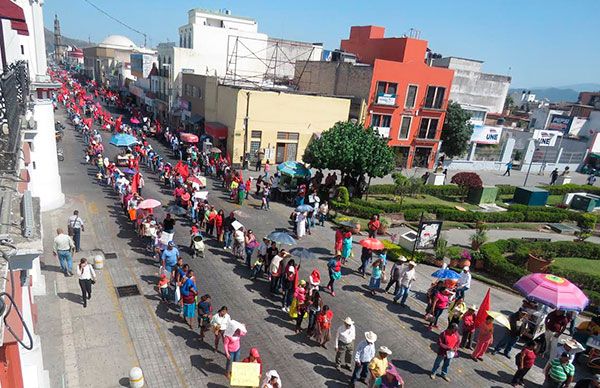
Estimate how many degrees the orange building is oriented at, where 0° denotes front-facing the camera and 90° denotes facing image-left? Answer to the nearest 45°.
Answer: approximately 0°

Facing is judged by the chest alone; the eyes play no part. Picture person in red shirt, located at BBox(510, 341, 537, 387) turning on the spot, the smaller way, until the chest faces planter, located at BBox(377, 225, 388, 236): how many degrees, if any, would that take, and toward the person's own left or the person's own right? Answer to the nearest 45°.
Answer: approximately 180°

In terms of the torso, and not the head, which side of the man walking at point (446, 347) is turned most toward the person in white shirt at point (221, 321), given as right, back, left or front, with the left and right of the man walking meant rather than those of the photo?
right

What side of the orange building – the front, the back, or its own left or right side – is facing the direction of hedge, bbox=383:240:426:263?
front

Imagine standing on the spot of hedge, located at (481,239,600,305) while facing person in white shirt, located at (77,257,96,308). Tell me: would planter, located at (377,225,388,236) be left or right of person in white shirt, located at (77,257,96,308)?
right

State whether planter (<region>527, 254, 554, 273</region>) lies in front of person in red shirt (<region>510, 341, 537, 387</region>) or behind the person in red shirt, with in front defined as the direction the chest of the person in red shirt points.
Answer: behind

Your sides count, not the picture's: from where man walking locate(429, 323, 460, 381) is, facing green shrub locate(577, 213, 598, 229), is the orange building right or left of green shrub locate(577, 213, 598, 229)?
left

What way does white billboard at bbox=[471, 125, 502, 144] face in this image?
toward the camera

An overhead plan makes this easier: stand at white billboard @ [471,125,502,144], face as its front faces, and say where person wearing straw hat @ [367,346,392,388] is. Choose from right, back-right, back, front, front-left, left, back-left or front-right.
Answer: front

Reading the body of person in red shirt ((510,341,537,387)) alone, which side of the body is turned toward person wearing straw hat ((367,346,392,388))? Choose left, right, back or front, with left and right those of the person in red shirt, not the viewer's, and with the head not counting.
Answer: right

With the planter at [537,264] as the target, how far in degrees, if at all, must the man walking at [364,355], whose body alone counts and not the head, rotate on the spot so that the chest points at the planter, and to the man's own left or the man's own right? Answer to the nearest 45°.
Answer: approximately 90° to the man's own left

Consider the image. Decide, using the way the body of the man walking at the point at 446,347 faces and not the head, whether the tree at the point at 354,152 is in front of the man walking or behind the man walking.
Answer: behind

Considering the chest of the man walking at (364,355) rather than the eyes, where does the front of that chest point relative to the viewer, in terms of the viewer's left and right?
facing the viewer and to the right of the viewer

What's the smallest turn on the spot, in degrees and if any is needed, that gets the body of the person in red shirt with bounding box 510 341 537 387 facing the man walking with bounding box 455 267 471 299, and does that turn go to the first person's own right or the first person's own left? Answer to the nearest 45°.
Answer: approximately 180°

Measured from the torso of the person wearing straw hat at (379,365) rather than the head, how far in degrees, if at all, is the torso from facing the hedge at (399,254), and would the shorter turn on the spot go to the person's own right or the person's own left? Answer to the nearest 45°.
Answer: approximately 135° to the person's own left
